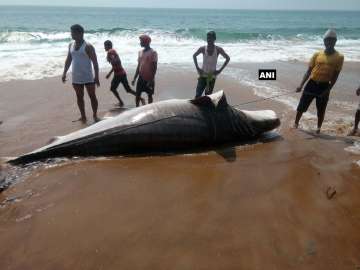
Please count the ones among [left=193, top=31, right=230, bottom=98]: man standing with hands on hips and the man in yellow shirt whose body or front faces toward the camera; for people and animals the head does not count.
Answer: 2

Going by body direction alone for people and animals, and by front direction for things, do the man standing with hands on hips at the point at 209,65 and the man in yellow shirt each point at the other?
no

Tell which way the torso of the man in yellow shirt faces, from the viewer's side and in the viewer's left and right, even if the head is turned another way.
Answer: facing the viewer

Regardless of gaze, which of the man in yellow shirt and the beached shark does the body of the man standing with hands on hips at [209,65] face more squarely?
the beached shark

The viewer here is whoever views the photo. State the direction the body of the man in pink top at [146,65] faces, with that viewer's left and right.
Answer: facing the viewer and to the left of the viewer

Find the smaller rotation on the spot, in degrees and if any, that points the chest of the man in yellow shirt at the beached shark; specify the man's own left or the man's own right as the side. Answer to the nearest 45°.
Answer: approximately 45° to the man's own right

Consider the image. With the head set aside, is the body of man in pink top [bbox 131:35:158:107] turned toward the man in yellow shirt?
no

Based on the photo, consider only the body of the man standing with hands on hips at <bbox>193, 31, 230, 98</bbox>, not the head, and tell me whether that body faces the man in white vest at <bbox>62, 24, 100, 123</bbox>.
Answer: no

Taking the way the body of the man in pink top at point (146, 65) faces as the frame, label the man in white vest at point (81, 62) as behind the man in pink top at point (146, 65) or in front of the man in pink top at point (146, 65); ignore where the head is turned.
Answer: in front

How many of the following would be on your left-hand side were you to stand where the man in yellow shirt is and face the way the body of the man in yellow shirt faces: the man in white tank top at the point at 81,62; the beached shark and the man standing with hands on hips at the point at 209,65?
0

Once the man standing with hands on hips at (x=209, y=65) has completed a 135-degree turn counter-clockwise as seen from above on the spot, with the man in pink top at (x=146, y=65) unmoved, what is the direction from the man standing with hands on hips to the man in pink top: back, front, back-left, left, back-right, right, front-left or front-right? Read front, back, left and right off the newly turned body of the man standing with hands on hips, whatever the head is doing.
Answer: back-left

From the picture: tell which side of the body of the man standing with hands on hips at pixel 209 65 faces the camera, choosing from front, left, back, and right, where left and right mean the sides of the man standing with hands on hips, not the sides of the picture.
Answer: front

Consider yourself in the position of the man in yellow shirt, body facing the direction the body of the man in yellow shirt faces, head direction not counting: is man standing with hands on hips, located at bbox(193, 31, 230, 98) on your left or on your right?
on your right

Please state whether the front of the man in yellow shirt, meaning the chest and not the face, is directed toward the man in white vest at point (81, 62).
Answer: no

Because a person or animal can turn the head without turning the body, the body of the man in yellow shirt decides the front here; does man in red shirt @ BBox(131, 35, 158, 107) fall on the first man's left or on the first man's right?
on the first man's right

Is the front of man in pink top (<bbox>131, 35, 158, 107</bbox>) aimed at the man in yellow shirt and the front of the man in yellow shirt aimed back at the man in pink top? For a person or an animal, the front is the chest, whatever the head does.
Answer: no
